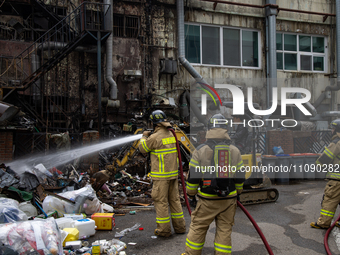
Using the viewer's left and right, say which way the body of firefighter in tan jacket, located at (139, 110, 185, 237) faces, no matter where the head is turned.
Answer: facing away from the viewer and to the left of the viewer

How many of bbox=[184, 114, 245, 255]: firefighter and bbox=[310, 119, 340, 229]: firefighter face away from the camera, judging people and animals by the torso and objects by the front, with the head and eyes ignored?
1

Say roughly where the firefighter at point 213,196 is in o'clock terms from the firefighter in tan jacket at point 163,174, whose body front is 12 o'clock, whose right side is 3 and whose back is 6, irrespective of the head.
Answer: The firefighter is roughly at 7 o'clock from the firefighter in tan jacket.

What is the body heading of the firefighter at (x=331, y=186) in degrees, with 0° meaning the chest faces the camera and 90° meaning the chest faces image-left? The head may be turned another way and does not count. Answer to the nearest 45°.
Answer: approximately 90°

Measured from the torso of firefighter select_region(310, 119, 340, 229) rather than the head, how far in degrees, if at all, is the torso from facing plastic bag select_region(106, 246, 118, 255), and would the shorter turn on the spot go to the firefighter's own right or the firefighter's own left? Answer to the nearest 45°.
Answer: approximately 45° to the firefighter's own left

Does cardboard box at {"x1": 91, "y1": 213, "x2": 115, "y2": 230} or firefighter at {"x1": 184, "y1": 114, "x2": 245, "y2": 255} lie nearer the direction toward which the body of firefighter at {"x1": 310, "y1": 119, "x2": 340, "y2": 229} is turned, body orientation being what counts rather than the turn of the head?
the cardboard box

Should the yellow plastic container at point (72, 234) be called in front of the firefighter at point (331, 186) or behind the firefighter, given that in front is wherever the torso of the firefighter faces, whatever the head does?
in front

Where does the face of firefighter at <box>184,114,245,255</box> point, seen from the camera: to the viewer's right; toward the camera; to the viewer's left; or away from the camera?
away from the camera

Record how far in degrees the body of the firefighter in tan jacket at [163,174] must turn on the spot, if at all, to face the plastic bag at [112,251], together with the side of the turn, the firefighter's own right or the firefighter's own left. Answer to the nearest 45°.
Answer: approximately 90° to the firefighter's own left

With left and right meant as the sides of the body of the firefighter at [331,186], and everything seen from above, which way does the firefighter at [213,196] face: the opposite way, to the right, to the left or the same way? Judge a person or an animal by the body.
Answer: to the right

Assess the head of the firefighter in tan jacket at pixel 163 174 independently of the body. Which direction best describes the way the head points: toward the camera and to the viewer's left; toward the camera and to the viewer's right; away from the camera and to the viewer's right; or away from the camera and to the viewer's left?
away from the camera and to the viewer's left

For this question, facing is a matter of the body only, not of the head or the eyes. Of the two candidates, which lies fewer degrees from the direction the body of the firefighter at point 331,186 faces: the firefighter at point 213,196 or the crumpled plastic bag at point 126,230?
the crumpled plastic bag

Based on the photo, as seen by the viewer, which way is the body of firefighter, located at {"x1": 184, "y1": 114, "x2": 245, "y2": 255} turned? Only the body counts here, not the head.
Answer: away from the camera
